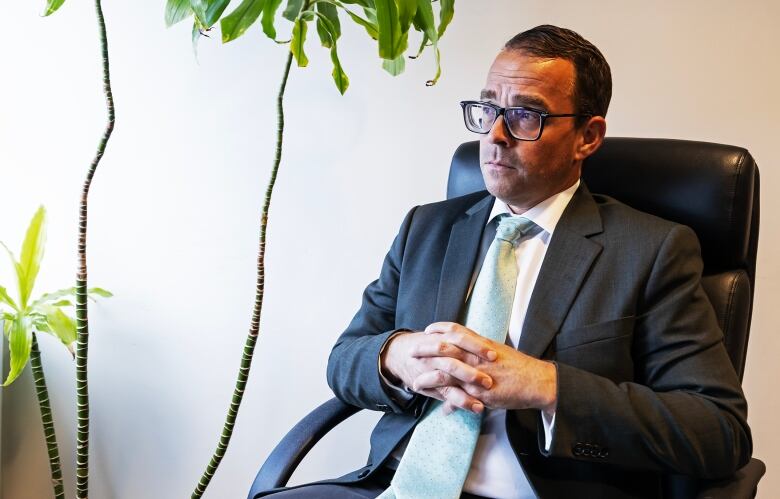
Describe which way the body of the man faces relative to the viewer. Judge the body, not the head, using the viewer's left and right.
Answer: facing the viewer and to the left of the viewer

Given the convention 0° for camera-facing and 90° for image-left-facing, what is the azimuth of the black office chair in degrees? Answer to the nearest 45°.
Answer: approximately 45°
